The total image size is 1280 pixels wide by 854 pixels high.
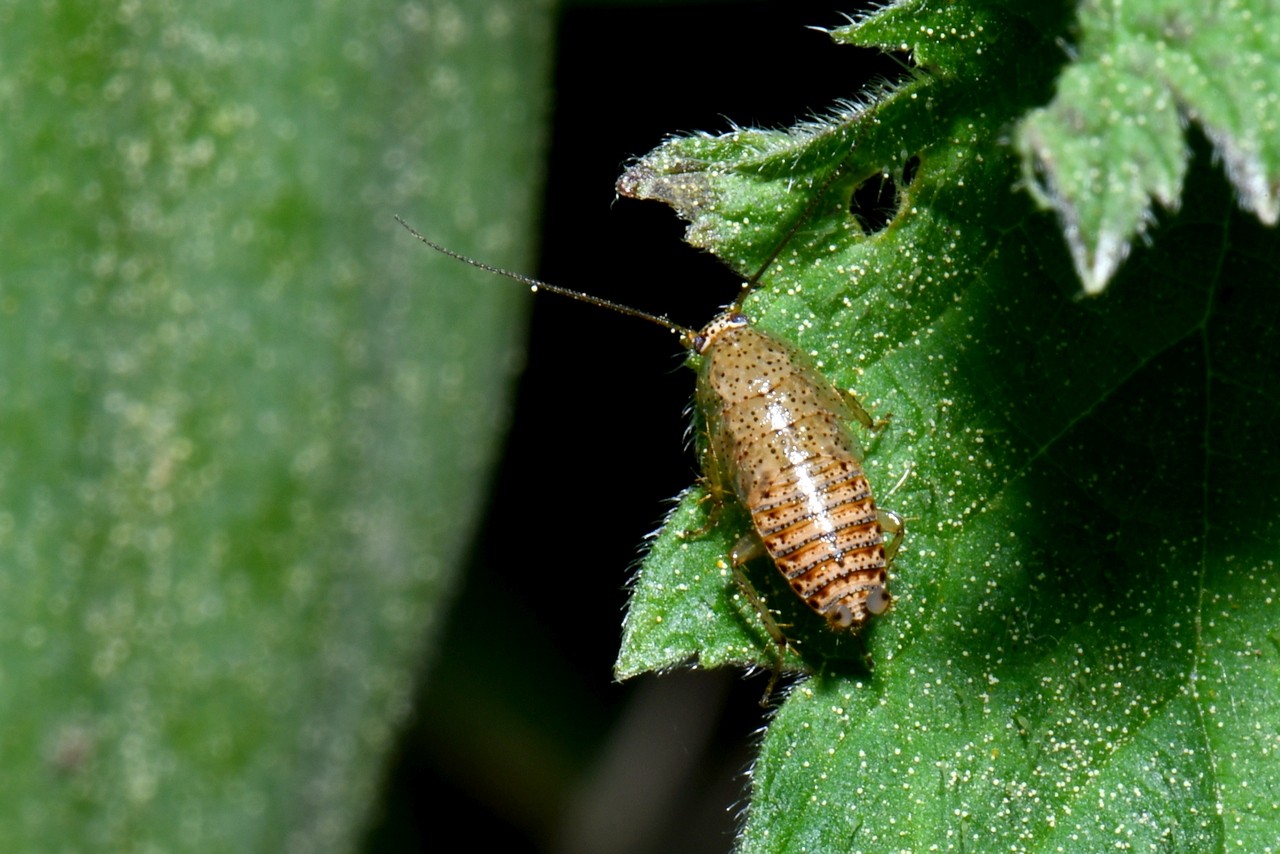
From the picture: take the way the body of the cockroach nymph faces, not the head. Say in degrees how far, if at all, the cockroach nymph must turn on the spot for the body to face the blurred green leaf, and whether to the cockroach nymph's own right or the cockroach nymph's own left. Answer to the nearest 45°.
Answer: approximately 45° to the cockroach nymph's own left

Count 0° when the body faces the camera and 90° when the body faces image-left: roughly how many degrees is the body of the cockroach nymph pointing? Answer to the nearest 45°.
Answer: approximately 135°
